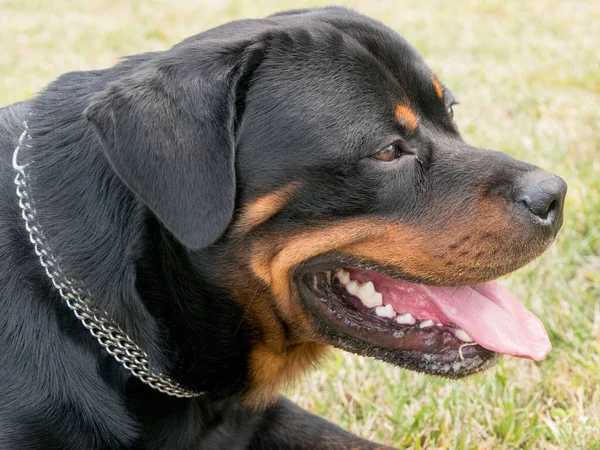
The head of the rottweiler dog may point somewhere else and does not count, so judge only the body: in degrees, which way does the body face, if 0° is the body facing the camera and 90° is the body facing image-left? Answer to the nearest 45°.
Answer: approximately 270°
